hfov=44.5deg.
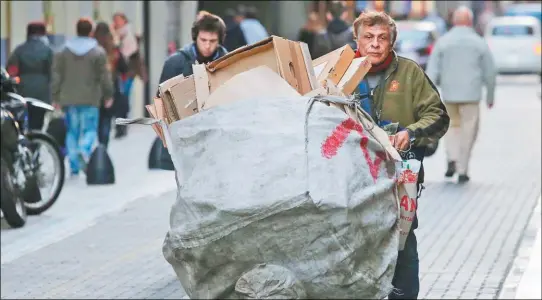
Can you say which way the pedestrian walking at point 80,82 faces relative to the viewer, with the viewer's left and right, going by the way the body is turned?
facing away from the viewer

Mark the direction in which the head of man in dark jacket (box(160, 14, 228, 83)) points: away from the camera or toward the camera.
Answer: toward the camera

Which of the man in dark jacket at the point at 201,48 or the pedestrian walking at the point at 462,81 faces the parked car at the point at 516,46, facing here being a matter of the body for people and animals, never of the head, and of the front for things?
the pedestrian walking

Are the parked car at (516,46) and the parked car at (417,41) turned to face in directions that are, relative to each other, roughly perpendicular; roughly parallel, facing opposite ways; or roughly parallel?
roughly parallel

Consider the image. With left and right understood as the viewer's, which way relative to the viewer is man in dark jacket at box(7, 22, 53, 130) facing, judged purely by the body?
facing away from the viewer

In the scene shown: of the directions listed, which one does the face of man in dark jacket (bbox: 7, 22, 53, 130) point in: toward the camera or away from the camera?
away from the camera

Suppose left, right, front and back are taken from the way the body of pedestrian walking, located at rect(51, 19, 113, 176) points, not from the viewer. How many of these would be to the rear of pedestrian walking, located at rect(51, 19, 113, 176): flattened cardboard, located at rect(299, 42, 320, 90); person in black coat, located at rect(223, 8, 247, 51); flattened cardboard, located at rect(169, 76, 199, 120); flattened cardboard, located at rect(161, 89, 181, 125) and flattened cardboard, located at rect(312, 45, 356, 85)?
4

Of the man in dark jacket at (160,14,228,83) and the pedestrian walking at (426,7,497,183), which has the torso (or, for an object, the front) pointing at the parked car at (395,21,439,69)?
the pedestrian walking

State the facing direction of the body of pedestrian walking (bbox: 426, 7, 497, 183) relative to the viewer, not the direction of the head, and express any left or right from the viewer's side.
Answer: facing away from the viewer

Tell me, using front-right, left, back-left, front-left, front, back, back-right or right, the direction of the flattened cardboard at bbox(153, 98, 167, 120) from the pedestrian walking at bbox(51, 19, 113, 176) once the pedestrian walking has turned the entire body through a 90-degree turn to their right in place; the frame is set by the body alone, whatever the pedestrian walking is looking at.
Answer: right

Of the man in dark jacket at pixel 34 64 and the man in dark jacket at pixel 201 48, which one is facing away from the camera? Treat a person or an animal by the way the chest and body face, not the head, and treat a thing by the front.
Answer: the man in dark jacket at pixel 34 64

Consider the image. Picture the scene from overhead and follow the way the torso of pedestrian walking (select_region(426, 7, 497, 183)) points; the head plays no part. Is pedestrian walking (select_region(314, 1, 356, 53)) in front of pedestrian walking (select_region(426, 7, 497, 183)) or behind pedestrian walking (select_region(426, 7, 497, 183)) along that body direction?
in front
